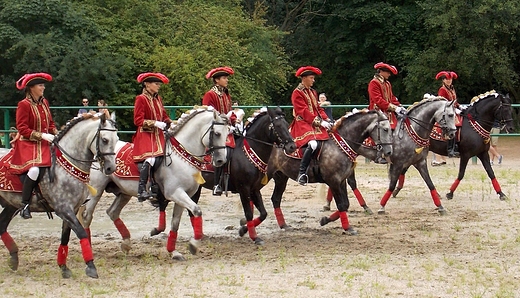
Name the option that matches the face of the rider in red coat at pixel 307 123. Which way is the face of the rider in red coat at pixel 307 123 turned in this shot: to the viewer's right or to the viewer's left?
to the viewer's right

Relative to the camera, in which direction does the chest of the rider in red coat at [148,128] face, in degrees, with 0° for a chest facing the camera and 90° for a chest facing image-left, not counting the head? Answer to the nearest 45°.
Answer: approximately 315°

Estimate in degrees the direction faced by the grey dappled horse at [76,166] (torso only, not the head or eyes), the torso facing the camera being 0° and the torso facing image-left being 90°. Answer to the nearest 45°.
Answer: approximately 315°
